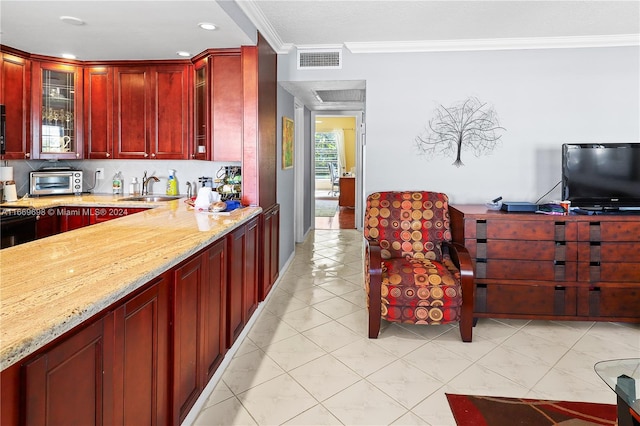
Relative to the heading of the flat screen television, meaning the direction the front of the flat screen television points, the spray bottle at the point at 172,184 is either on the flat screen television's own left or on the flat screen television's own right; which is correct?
on the flat screen television's own right

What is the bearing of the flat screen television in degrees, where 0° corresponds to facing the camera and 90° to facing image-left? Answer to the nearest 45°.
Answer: approximately 0°

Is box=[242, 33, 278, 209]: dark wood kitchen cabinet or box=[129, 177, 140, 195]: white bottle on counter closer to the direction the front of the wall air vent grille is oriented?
the dark wood kitchen cabinet

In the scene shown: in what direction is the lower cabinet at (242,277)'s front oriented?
to the viewer's right

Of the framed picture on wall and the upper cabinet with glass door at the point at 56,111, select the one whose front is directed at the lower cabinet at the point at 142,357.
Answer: the upper cabinet with glass door

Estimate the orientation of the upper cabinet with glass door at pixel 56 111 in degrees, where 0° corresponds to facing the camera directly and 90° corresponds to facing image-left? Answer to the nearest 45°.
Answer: approximately 0°

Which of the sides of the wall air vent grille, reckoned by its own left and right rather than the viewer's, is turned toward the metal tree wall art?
left

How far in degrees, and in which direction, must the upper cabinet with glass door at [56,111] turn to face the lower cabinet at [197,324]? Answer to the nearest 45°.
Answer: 0° — it already faces it

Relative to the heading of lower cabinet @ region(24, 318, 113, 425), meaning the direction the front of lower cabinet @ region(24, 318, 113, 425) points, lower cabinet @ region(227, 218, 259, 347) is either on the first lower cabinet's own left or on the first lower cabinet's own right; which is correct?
on the first lower cabinet's own left
